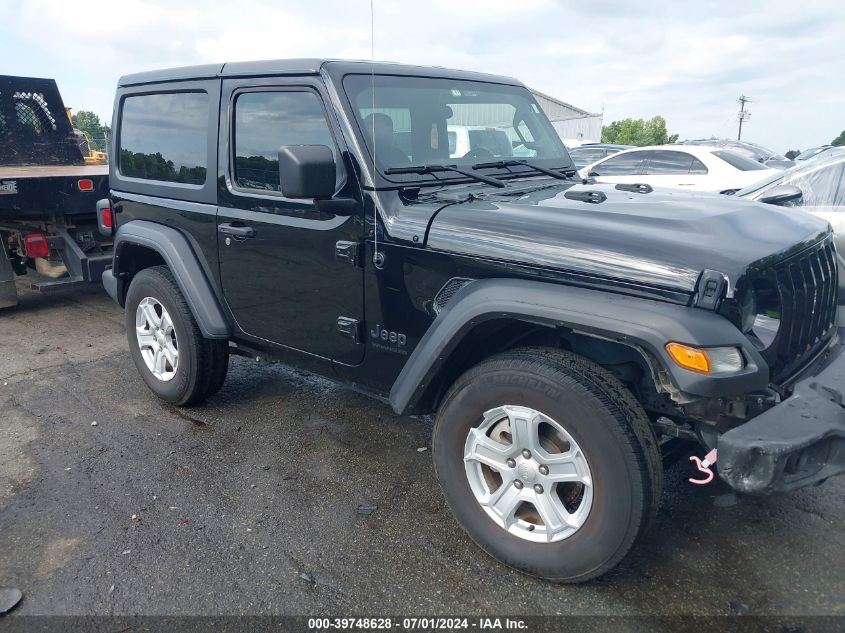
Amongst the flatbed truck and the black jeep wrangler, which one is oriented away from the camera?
the flatbed truck

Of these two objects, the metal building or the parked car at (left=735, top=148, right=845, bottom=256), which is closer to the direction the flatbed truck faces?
the metal building

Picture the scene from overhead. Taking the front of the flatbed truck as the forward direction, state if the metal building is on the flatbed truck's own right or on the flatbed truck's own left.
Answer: on the flatbed truck's own right

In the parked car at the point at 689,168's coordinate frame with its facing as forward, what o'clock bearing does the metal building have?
The metal building is roughly at 1 o'clock from the parked car.

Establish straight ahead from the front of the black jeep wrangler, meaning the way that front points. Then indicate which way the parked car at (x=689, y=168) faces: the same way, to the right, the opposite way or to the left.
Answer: the opposite way

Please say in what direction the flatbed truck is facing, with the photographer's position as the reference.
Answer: facing away from the viewer

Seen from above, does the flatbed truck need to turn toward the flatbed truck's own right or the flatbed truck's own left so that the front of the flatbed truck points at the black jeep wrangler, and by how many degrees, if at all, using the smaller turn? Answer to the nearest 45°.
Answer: approximately 180°

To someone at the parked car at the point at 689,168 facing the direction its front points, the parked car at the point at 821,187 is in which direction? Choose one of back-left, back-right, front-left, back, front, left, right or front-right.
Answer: back-left

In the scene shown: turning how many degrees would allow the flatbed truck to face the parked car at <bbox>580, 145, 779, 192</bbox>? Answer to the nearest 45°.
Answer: approximately 90° to its right

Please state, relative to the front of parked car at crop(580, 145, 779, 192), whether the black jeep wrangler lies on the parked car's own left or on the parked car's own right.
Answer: on the parked car's own left

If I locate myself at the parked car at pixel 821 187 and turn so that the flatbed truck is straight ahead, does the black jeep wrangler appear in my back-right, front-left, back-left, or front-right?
front-left

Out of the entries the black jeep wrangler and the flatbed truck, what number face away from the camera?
1

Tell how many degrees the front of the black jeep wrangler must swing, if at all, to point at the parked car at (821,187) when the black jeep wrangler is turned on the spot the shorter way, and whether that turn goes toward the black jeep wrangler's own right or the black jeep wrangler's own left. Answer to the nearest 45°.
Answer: approximately 90° to the black jeep wrangler's own left

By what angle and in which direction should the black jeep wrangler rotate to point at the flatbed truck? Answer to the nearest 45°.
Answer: approximately 180°

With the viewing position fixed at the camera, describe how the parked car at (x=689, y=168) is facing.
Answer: facing away from the viewer and to the left of the viewer
